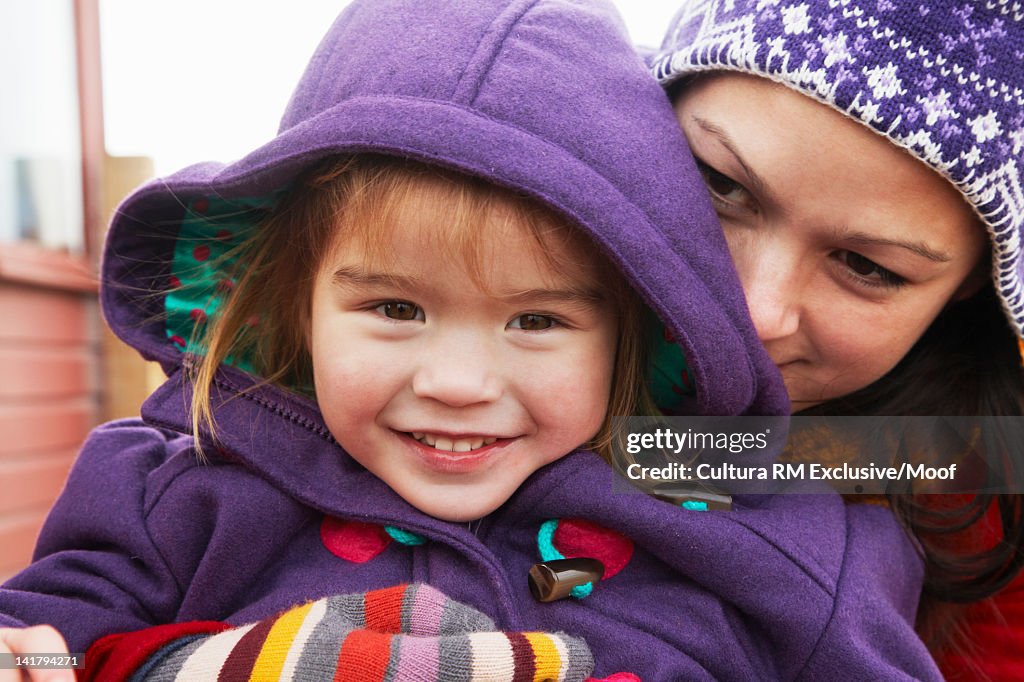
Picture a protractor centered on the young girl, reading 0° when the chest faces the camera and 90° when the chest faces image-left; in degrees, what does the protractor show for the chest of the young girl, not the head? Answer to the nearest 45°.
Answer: approximately 0°

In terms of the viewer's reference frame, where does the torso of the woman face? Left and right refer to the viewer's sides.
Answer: facing the viewer and to the left of the viewer

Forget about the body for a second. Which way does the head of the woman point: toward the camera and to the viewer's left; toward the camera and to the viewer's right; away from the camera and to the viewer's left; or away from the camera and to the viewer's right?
toward the camera and to the viewer's left
